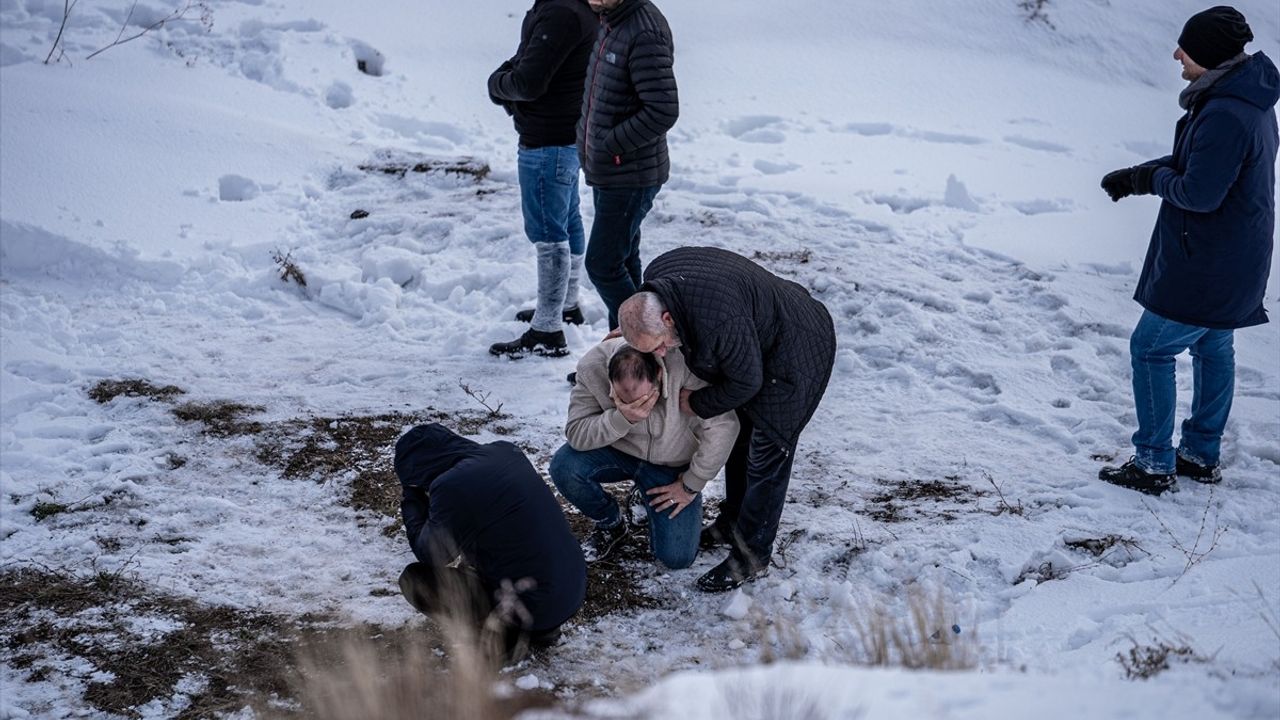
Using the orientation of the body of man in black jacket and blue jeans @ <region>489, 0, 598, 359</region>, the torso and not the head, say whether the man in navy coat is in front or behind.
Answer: behind

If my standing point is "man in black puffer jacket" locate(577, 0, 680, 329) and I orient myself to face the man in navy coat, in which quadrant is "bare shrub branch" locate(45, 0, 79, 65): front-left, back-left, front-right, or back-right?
back-left

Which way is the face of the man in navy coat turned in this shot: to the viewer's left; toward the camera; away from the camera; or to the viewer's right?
to the viewer's left

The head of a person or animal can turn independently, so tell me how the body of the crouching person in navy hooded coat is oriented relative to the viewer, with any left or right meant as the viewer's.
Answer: facing to the left of the viewer

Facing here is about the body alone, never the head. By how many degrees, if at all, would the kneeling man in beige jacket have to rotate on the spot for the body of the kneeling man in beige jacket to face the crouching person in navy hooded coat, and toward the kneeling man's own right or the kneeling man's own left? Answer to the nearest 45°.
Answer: approximately 45° to the kneeling man's own right

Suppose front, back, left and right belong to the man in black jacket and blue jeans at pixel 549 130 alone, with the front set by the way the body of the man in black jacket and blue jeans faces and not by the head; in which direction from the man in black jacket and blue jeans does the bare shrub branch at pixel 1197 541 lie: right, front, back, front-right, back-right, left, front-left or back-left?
back-left

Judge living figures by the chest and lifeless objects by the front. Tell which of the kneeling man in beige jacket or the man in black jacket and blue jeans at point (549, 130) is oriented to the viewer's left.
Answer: the man in black jacket and blue jeans

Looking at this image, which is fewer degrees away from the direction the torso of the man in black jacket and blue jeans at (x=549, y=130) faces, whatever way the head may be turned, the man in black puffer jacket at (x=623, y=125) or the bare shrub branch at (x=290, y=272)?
the bare shrub branch

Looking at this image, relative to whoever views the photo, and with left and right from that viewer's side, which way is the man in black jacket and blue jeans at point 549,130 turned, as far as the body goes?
facing to the left of the viewer
